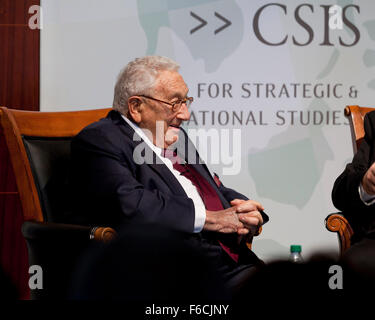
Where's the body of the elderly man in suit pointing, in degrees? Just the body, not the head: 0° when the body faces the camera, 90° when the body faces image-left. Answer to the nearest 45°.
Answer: approximately 315°

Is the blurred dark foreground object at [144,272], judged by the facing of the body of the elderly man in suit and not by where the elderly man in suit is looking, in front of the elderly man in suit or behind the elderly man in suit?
in front

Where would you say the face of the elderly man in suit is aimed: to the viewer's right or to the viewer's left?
to the viewer's right
